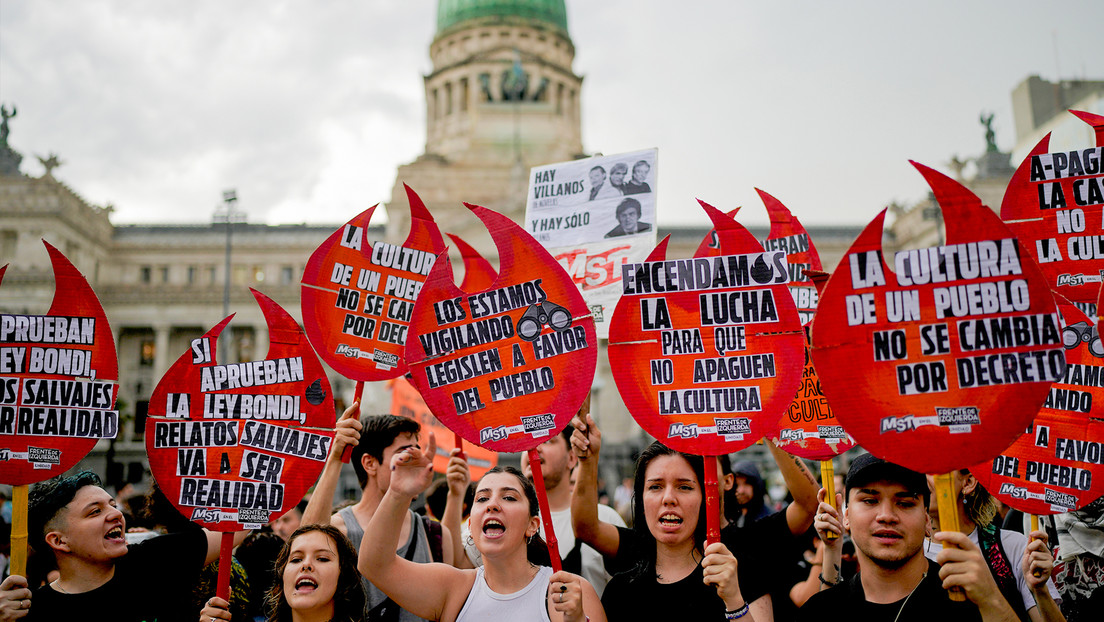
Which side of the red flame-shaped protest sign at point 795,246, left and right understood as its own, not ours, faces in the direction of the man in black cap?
front

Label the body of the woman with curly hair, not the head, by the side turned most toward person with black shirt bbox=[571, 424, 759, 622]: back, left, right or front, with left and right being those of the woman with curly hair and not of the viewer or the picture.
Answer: left

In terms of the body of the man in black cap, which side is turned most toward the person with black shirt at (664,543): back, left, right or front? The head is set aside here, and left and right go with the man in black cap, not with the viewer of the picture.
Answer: right

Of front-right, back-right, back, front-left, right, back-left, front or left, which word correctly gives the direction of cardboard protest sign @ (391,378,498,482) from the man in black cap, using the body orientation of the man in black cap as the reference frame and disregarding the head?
back-right

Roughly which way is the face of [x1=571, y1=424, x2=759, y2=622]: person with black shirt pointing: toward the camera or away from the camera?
toward the camera

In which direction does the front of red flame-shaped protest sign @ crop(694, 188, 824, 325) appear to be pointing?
toward the camera

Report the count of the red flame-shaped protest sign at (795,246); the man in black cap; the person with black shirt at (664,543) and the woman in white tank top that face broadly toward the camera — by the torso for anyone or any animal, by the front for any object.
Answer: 4

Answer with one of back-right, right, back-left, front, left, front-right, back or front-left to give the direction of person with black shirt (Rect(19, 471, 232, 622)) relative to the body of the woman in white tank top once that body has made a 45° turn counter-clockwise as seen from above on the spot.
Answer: back-right

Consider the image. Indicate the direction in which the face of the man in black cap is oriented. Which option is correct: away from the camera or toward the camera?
toward the camera

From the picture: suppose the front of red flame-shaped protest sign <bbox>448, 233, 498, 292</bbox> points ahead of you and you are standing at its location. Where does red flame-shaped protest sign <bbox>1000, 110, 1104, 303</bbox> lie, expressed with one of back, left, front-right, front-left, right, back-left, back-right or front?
left

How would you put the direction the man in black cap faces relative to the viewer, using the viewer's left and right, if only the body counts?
facing the viewer

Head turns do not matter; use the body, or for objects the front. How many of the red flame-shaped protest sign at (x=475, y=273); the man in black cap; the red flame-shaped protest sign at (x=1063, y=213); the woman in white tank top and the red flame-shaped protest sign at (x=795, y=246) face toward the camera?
5

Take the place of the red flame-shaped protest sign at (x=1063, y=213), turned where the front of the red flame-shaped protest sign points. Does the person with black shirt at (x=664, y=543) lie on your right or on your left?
on your right

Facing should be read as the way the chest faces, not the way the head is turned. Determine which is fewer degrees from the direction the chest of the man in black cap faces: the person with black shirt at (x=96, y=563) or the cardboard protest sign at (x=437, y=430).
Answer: the person with black shirt

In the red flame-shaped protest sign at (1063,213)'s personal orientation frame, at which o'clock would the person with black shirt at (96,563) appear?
The person with black shirt is roughly at 2 o'clock from the red flame-shaped protest sign.

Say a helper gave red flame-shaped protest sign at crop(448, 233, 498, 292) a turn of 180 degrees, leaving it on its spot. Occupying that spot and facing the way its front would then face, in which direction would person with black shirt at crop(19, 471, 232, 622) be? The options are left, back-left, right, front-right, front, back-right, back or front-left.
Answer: left
